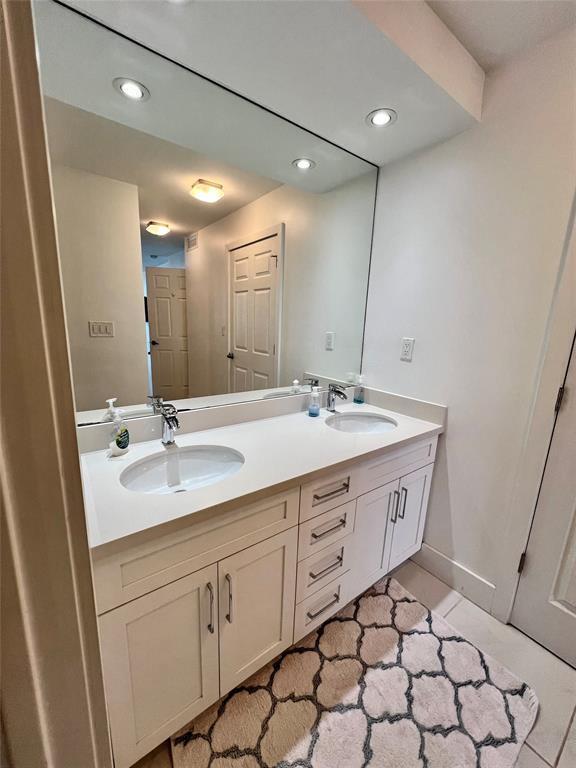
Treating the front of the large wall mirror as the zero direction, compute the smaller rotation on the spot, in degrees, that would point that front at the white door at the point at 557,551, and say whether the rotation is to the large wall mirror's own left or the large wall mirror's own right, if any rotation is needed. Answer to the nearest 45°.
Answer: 0° — it already faces it

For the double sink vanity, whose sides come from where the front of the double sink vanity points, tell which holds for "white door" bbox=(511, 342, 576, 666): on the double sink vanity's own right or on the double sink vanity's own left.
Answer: on the double sink vanity's own left

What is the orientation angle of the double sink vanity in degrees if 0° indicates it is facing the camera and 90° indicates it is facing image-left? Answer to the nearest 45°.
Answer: approximately 315°

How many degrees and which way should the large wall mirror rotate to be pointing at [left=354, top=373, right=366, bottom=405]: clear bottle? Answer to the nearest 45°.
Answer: approximately 45° to its left

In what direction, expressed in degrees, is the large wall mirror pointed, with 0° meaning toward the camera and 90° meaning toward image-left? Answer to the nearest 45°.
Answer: approximately 315°
